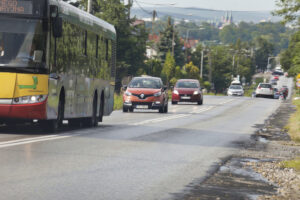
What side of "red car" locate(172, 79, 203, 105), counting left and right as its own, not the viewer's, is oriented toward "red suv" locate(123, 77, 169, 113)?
front

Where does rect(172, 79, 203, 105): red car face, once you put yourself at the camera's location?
facing the viewer

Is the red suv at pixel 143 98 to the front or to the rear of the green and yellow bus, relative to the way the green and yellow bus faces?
to the rear

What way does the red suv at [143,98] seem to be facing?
toward the camera

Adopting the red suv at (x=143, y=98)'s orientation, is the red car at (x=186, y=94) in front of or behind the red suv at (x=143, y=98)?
behind

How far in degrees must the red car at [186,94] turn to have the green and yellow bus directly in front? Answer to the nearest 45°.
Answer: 0° — it already faces it

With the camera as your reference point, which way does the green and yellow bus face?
facing the viewer and to the left of the viewer

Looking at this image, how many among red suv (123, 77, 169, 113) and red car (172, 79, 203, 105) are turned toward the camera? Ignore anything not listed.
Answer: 2
